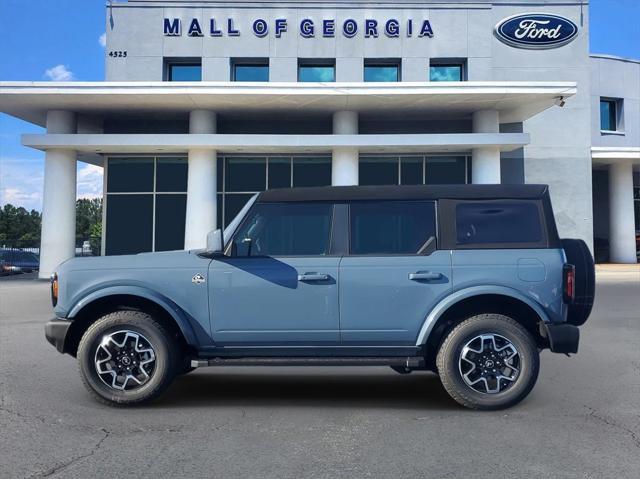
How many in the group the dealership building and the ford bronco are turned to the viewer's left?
1

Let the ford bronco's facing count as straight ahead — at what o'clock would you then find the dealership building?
The dealership building is roughly at 3 o'clock from the ford bronco.

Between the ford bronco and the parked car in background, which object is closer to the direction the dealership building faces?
the ford bronco

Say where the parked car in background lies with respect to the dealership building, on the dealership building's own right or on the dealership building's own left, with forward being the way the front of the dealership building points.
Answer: on the dealership building's own right

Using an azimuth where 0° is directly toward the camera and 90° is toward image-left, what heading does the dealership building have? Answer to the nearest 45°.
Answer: approximately 0°

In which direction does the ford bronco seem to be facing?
to the viewer's left

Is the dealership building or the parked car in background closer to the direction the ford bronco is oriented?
the parked car in background

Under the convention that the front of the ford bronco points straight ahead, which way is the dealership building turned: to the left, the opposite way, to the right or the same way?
to the left
